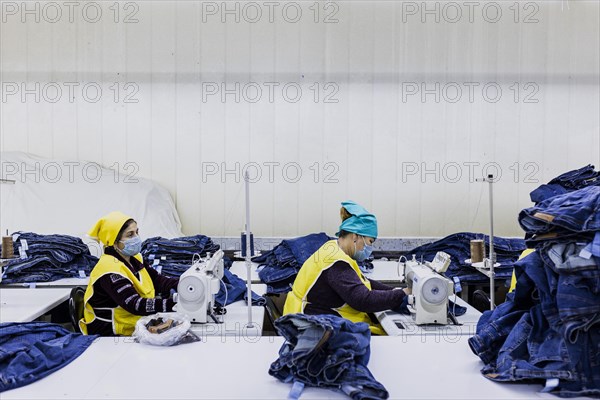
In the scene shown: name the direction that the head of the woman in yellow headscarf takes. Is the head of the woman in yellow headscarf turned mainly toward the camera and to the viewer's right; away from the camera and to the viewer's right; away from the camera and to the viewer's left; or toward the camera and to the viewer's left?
toward the camera and to the viewer's right

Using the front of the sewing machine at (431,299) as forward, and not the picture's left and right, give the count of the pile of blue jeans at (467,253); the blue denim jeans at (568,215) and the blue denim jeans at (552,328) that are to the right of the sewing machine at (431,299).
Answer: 1

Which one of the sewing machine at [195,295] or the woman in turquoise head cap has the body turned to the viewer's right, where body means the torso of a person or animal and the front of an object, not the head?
the woman in turquoise head cap

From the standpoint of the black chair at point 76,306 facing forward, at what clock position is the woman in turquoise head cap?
The woman in turquoise head cap is roughly at 1 o'clock from the black chair.

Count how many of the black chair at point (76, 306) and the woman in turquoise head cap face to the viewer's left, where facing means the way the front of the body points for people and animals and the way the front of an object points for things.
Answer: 0

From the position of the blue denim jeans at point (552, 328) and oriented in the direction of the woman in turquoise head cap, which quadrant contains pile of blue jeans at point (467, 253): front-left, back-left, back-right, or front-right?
front-right

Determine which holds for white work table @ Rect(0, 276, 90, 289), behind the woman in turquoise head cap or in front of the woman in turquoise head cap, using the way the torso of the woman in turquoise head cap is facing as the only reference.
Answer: behind

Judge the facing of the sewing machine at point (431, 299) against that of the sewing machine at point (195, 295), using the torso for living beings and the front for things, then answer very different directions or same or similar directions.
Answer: same or similar directions

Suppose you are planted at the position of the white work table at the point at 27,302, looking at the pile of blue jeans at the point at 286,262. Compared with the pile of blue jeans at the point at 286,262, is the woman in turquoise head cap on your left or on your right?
right

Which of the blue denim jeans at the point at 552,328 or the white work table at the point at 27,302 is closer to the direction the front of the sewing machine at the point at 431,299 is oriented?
the white work table

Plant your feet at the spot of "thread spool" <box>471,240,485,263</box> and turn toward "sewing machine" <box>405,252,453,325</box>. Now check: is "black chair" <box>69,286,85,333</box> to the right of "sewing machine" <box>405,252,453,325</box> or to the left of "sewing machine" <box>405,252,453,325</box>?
right

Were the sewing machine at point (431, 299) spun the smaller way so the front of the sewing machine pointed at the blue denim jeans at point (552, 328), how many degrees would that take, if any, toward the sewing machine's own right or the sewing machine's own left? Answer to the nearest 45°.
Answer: approximately 135° to the sewing machine's own left

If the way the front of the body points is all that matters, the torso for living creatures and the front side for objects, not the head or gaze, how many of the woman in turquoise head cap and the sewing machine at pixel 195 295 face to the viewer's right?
1

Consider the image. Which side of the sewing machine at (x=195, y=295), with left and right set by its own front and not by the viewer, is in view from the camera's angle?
left

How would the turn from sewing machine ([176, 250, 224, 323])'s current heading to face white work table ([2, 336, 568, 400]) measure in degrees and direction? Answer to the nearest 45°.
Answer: approximately 90° to its left

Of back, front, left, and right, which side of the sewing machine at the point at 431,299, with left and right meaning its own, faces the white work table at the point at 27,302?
front

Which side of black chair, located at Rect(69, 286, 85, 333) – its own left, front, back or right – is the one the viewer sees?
right

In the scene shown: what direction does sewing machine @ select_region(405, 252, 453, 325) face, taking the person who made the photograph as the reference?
facing to the left of the viewer

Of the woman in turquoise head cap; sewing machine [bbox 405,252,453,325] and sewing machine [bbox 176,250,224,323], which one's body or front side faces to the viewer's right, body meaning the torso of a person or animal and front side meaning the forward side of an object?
the woman in turquoise head cap

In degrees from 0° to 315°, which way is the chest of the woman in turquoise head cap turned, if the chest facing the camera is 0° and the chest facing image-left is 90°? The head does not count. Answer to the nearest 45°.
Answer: approximately 270°

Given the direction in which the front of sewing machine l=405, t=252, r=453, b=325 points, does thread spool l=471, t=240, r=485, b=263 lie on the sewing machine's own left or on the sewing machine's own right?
on the sewing machine's own right

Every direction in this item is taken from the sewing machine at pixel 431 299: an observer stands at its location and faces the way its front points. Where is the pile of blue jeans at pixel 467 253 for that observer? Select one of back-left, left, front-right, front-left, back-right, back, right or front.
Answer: right

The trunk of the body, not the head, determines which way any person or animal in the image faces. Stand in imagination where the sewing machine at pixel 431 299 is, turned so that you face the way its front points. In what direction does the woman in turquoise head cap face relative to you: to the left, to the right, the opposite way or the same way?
the opposite way
